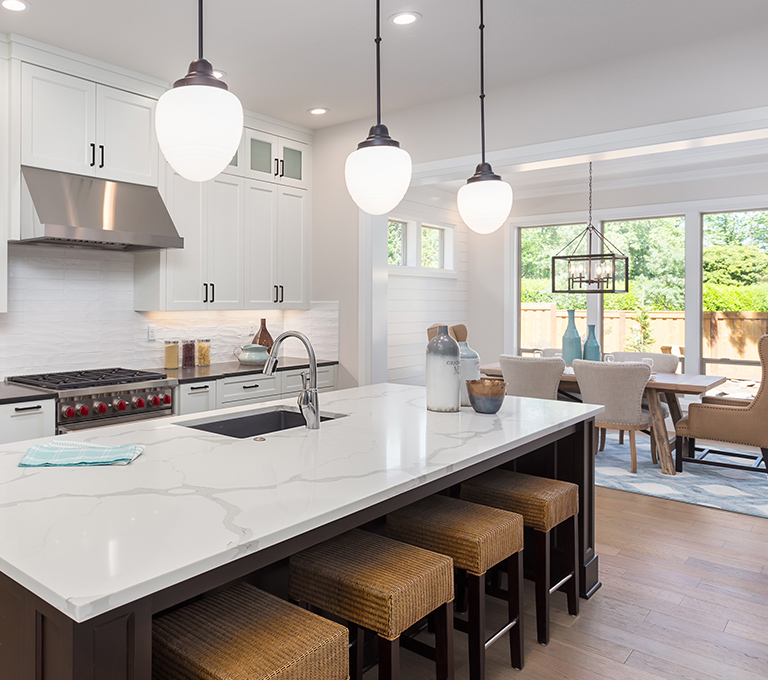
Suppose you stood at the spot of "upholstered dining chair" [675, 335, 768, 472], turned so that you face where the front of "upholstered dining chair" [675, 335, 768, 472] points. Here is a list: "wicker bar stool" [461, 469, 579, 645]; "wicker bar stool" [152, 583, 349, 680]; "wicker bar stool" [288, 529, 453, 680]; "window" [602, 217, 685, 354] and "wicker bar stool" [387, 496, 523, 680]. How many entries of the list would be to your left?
4

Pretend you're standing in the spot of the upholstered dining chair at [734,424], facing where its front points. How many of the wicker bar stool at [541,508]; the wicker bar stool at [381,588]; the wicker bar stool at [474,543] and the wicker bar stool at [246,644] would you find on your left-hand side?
4

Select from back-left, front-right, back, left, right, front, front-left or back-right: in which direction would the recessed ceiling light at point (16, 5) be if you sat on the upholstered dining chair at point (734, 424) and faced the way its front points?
front-left

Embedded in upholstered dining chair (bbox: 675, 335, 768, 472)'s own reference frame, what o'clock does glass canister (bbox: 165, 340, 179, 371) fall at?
The glass canister is roughly at 11 o'clock from the upholstered dining chair.

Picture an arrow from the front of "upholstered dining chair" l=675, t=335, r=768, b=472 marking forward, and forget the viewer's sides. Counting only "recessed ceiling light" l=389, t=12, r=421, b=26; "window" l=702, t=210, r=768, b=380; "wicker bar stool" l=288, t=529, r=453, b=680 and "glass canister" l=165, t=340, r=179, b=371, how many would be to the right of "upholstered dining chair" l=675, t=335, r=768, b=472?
1

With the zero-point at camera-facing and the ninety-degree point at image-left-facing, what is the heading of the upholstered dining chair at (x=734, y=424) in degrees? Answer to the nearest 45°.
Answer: approximately 90°

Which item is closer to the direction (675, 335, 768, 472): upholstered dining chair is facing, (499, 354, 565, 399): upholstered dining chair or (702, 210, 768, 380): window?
the upholstered dining chair

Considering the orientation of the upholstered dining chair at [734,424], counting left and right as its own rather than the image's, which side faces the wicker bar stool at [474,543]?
left

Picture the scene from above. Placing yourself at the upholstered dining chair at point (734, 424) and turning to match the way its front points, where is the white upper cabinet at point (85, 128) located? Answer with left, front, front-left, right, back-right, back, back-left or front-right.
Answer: front-left

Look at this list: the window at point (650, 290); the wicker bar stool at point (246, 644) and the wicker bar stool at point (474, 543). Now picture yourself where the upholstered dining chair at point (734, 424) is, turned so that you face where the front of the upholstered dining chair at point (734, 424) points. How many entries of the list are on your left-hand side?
2

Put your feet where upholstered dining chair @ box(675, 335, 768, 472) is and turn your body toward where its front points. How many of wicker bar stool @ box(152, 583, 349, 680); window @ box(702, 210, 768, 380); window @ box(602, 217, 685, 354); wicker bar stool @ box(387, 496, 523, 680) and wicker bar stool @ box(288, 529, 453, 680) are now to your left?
3

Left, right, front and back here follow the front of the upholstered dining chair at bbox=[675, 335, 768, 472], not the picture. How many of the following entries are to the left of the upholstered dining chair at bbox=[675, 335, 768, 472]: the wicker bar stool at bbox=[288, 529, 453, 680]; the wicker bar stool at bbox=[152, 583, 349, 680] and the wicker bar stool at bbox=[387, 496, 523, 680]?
3

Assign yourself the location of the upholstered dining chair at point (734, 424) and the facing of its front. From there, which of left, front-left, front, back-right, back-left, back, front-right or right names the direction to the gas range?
front-left

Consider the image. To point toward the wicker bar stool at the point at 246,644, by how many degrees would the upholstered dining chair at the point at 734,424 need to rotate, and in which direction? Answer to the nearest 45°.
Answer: approximately 90° to its left

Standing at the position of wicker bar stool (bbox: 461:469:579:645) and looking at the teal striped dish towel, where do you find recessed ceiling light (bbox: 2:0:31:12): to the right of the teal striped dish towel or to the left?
right

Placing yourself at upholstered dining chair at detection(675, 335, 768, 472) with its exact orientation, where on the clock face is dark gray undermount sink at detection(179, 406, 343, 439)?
The dark gray undermount sink is roughly at 10 o'clock from the upholstered dining chair.

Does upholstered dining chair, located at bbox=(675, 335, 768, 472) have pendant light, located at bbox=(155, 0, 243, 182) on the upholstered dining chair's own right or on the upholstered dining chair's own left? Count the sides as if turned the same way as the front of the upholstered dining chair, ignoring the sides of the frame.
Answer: on the upholstered dining chair's own left

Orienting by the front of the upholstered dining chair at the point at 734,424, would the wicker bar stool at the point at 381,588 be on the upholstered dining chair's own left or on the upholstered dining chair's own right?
on the upholstered dining chair's own left
